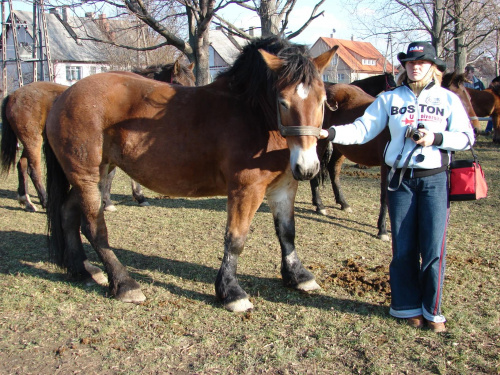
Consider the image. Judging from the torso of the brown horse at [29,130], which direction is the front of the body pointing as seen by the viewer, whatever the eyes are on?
to the viewer's right

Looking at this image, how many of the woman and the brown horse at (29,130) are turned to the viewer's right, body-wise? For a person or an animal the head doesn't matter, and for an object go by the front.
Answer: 1

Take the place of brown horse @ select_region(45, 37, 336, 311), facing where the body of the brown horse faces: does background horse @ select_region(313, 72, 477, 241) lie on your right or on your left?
on your left

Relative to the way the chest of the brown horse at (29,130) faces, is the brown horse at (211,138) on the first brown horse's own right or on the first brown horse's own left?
on the first brown horse's own right

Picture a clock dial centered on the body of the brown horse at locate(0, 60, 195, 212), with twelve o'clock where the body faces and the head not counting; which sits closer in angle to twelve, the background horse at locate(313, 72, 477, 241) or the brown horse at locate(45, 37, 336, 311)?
the background horse

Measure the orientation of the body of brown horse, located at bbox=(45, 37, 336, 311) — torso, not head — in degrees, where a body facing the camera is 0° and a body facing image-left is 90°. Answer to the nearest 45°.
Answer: approximately 315°

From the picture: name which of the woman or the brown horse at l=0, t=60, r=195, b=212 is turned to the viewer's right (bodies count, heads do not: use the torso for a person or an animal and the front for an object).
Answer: the brown horse

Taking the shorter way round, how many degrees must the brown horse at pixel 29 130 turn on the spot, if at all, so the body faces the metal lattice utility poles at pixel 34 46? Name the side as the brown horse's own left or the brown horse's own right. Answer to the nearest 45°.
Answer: approximately 90° to the brown horse's own left

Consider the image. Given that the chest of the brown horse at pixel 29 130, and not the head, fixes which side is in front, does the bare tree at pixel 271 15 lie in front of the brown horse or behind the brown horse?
in front

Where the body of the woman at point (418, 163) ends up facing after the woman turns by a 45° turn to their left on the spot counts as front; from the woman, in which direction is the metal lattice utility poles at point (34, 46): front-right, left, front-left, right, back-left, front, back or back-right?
back

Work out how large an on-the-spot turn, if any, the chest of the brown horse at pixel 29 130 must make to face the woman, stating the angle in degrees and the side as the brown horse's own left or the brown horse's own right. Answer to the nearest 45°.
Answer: approximately 45° to the brown horse's own right

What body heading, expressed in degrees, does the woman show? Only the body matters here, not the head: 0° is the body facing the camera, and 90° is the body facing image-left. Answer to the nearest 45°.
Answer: approximately 0°
